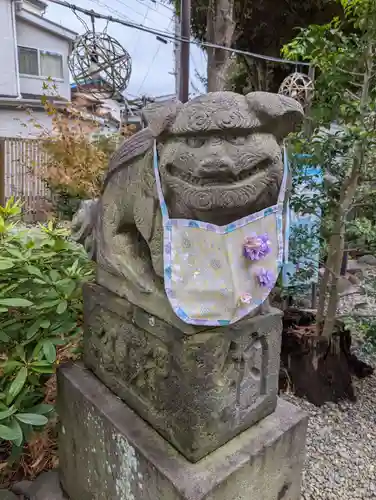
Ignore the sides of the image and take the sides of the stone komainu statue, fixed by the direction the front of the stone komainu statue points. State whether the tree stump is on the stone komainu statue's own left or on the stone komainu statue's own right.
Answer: on the stone komainu statue's own left

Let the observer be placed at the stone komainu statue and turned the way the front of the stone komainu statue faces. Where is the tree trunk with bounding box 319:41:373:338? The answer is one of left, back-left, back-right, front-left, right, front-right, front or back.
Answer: left

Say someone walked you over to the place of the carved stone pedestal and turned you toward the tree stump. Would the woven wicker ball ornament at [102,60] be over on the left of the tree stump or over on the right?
left

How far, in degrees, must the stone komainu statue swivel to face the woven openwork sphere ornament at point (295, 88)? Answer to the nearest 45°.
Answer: approximately 135° to its left

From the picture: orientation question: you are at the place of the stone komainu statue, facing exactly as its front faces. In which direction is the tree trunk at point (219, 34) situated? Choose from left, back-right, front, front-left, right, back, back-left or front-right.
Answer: back-left

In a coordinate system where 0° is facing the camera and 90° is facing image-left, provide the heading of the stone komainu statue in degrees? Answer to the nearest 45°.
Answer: approximately 315°

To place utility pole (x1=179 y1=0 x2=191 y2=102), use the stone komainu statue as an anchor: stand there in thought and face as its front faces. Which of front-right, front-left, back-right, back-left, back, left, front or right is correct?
back-left

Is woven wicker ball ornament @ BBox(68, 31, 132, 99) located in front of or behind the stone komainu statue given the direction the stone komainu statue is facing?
behind
